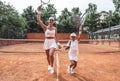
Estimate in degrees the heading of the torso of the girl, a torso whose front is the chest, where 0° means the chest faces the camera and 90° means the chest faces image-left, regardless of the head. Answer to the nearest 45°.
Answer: approximately 0°

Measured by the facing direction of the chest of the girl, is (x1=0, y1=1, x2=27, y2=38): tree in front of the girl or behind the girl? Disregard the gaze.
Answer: behind
